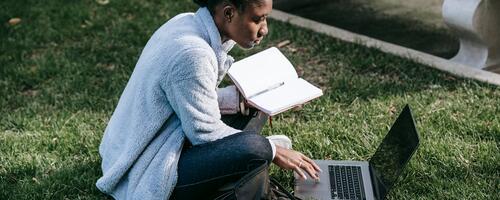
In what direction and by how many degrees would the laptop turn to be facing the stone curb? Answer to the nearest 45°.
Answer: approximately 90° to its right

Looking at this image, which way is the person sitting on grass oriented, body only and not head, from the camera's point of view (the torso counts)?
to the viewer's right

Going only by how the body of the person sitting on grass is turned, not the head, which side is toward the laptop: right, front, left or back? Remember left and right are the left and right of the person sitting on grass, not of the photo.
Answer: front

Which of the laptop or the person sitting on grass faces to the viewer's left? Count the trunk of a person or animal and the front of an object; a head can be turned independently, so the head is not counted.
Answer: the laptop

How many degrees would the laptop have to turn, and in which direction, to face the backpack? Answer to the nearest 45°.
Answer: approximately 45° to its left

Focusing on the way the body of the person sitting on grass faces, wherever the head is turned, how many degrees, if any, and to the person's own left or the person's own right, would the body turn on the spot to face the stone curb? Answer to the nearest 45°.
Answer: approximately 45° to the person's own left

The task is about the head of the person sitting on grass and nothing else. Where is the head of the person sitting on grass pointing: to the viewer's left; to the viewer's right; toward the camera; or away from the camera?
to the viewer's right

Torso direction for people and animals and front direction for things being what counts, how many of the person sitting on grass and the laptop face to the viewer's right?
1

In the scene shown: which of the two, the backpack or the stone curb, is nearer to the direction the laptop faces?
the backpack

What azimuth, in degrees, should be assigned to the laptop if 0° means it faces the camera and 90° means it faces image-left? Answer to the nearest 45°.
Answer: approximately 90°

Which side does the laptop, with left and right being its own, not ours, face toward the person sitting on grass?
front
